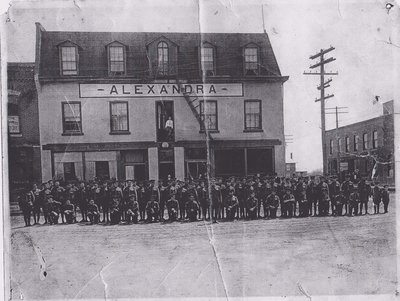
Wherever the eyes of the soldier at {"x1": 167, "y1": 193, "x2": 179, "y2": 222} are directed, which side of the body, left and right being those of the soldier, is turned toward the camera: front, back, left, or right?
front

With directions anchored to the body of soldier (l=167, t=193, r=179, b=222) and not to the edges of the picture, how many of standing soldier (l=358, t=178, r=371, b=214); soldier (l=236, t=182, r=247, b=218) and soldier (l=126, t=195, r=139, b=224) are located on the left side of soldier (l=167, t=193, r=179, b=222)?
2

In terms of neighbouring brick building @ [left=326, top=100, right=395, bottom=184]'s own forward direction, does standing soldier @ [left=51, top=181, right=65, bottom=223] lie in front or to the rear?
in front

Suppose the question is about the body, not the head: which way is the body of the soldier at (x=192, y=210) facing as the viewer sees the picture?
toward the camera

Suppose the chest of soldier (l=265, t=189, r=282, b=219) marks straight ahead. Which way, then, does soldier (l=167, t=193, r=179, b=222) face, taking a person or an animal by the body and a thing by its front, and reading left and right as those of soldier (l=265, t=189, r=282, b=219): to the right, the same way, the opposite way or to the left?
the same way

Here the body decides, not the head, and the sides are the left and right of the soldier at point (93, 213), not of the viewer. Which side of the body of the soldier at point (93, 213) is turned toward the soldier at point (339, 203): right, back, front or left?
left

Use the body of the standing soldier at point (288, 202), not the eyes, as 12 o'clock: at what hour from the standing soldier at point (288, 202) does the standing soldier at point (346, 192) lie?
the standing soldier at point (346, 192) is roughly at 9 o'clock from the standing soldier at point (288, 202).

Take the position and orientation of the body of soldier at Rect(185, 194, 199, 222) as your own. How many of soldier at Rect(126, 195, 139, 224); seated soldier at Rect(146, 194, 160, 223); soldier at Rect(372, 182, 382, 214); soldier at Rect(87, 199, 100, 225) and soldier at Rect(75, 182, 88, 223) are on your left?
1

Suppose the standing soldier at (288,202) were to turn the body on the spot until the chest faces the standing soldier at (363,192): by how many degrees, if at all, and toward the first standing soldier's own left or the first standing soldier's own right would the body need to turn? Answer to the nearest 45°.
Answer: approximately 90° to the first standing soldier's own left

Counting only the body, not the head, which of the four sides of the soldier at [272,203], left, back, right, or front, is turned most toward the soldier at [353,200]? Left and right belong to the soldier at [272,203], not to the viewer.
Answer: left

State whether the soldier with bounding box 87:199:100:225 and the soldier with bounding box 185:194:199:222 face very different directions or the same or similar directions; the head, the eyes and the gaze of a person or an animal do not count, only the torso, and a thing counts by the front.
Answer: same or similar directions

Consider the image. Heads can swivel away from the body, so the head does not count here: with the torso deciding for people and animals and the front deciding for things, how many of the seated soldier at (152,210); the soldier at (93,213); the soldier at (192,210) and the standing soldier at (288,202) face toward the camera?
4

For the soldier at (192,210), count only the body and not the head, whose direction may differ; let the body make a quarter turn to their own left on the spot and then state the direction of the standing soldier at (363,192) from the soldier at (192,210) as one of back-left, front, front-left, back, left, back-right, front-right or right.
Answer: front

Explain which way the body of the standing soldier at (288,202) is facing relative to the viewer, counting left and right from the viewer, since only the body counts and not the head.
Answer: facing the viewer

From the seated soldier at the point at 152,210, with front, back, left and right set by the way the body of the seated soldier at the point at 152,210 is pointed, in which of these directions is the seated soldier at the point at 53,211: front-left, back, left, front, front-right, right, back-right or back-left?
right
